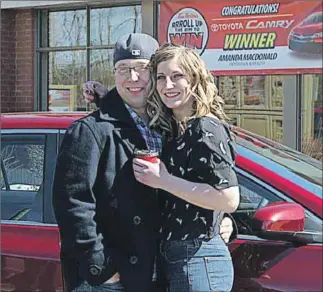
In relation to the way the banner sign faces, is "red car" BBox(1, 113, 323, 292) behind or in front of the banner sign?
in front

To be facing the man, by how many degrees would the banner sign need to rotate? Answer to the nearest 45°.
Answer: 0° — it already faces them

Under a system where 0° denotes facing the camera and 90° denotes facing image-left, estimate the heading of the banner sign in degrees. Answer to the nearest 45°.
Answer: approximately 0°

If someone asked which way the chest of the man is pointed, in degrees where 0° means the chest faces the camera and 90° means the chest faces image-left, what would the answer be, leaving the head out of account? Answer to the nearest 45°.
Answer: approximately 315°

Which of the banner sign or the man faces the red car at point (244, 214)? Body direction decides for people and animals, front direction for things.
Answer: the banner sign

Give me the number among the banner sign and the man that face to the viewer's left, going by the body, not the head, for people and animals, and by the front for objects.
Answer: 0

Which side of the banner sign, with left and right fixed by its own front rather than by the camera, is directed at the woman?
front

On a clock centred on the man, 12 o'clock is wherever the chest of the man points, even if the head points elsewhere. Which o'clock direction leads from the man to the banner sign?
The banner sign is roughly at 8 o'clock from the man.

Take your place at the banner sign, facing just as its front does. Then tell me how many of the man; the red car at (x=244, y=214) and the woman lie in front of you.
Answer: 3
